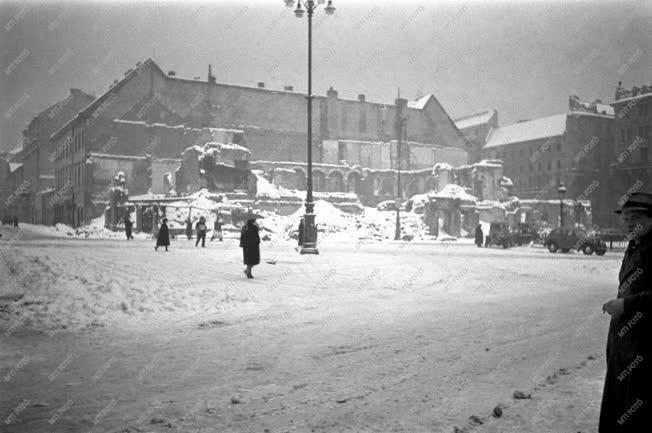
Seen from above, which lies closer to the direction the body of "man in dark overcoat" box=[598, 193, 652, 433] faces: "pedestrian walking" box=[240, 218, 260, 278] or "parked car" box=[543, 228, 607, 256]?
the pedestrian walking

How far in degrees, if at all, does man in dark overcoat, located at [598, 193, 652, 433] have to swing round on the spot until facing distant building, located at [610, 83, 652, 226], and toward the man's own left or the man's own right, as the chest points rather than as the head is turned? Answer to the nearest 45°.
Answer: approximately 90° to the man's own right

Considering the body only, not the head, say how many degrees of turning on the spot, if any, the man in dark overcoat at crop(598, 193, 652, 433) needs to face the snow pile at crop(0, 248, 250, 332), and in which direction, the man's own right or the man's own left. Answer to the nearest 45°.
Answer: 0° — they already face it

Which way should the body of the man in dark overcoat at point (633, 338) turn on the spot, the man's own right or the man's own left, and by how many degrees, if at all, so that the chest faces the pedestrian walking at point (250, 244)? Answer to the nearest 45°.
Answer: approximately 45° to the man's own right

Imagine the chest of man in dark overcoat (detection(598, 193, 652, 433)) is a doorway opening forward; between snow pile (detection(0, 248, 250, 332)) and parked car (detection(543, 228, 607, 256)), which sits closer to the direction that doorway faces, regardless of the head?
the snow pile

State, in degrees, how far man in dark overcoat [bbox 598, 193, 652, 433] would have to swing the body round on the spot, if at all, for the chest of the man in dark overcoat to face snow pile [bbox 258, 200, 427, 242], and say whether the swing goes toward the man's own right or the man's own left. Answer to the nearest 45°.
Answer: approximately 45° to the man's own right

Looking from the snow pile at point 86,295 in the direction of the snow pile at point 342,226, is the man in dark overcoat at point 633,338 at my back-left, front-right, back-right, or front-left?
back-right

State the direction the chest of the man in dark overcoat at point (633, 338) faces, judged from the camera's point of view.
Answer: to the viewer's left

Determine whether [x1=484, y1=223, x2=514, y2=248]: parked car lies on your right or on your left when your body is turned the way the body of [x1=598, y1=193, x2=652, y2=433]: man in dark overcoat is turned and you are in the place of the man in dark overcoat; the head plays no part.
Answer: on your right

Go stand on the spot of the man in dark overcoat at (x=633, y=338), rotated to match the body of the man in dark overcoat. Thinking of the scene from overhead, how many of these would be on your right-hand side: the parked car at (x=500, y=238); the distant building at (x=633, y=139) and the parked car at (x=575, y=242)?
3

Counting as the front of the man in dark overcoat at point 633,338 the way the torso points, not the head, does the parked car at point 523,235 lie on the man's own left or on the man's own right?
on the man's own right

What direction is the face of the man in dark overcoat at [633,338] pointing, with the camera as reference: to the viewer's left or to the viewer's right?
to the viewer's left
